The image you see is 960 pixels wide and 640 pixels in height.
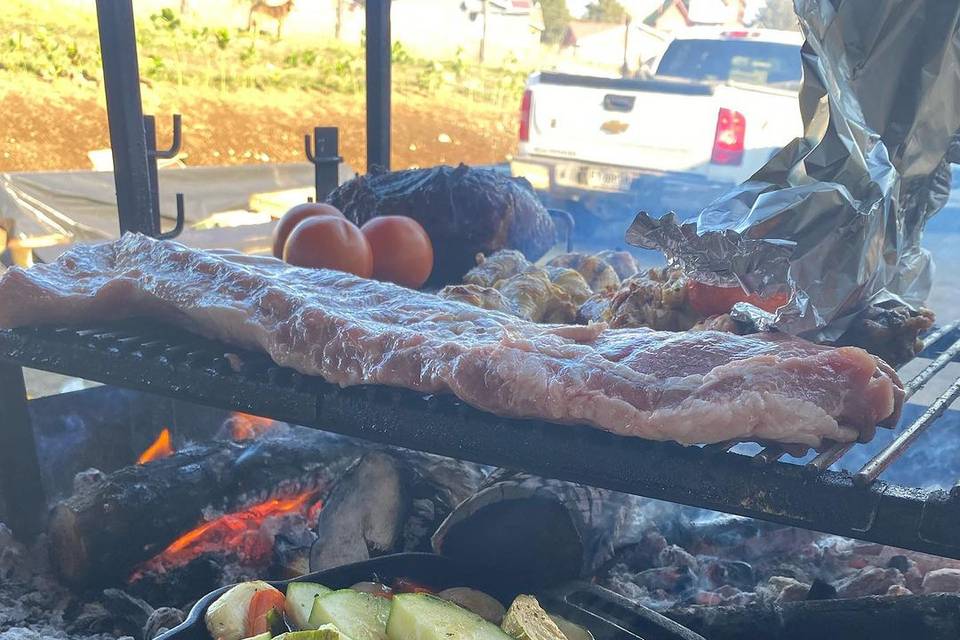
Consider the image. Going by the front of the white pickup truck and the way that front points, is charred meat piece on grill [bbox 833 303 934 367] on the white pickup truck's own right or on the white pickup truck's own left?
on the white pickup truck's own right

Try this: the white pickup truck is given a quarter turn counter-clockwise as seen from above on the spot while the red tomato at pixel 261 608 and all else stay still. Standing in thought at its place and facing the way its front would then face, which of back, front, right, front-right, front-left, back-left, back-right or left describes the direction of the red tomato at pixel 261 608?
back-left

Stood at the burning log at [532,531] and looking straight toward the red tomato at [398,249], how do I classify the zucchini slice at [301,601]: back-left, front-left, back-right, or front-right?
back-left

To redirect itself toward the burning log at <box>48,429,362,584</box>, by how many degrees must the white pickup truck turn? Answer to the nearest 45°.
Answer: approximately 135° to its right

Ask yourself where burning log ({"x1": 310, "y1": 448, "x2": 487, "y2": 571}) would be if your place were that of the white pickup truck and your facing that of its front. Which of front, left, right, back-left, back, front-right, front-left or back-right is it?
back-right

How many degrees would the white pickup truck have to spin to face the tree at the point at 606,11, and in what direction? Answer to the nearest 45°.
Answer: approximately 45° to its left

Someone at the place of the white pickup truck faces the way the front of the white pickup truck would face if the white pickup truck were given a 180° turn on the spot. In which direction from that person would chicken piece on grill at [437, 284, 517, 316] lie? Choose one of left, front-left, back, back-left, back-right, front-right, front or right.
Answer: front-left

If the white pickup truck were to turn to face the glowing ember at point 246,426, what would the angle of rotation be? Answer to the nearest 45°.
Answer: approximately 135° to its right

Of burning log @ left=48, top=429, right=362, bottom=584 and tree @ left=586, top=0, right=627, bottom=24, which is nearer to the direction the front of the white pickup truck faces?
the tree

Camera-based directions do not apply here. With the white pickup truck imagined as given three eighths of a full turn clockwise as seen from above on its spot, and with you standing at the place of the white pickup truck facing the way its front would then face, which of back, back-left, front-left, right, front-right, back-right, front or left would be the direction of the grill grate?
front

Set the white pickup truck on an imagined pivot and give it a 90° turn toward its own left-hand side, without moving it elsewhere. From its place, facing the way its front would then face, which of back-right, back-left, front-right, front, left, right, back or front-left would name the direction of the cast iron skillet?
back-left

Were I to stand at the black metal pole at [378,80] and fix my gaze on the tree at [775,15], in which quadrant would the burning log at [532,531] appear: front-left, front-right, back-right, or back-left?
back-right

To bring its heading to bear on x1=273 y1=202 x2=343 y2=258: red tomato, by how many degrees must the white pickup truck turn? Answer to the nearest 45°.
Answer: approximately 135° to its right

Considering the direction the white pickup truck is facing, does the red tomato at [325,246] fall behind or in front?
behind

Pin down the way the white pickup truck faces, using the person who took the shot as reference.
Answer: facing away from the viewer and to the right of the viewer
